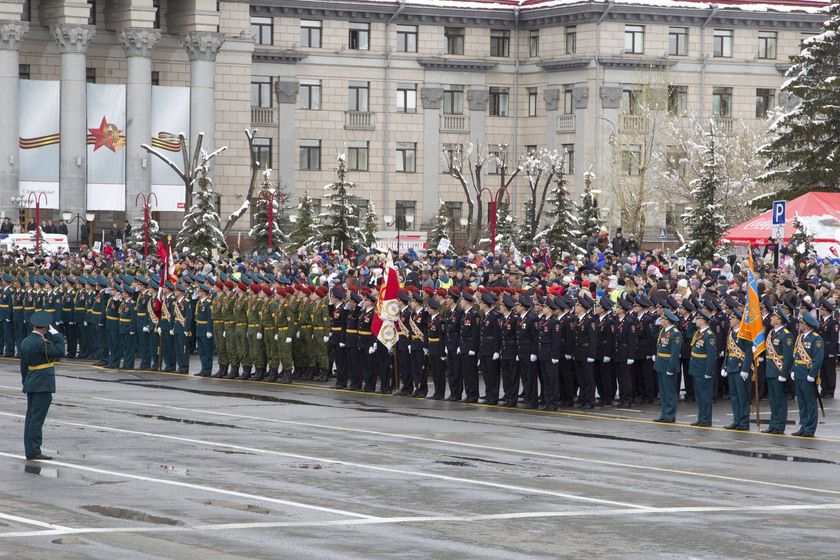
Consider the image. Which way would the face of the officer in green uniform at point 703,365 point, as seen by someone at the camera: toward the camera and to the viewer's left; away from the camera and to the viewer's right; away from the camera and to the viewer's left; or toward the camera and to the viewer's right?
toward the camera and to the viewer's left

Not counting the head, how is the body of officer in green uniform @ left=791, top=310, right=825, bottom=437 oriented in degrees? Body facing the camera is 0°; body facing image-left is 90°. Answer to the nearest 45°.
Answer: approximately 45°

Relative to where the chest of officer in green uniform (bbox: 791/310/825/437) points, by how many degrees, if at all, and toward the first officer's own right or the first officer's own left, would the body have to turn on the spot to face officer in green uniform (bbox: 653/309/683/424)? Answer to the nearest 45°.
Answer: approximately 90° to the first officer's own right

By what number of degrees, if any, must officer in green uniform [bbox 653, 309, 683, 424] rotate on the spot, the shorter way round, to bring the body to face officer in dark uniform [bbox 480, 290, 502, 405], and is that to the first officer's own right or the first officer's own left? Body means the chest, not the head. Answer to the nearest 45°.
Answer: approximately 90° to the first officer's own right

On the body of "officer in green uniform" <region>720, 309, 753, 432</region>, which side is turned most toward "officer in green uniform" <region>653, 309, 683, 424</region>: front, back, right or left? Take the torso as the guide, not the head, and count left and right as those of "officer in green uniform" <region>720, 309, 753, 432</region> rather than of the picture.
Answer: right

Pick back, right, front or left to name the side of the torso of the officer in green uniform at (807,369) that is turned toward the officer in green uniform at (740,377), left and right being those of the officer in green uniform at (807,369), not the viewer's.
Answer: right

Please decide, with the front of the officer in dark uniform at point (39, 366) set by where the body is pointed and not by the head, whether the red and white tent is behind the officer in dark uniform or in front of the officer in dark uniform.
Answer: in front

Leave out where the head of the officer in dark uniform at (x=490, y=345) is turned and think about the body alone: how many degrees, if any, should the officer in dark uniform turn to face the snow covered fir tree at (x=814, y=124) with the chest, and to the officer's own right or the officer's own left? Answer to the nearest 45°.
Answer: approximately 180°

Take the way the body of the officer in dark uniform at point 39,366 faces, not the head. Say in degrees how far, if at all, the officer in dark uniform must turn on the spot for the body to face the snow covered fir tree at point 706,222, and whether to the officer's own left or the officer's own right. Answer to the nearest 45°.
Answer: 0° — they already face it

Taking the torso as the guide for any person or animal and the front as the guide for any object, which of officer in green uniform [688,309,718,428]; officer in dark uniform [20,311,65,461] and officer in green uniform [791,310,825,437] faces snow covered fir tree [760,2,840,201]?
the officer in dark uniform

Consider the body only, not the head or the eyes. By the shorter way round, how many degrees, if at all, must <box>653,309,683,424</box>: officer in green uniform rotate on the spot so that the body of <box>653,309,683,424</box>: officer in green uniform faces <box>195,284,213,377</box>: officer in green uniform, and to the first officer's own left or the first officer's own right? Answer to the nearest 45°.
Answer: approximately 90° to the first officer's own right

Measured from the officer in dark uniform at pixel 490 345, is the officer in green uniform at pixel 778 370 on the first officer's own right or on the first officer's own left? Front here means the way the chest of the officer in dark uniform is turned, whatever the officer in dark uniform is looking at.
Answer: on the first officer's own left

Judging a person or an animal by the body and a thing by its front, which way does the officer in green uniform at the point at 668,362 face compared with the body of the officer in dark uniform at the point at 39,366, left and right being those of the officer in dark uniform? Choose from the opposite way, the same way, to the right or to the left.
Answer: the opposite way

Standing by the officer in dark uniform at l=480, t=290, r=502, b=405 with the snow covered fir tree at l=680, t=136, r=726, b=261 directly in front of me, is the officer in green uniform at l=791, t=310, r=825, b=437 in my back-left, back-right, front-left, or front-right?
back-right
